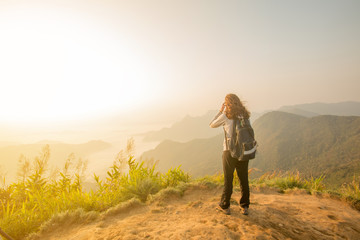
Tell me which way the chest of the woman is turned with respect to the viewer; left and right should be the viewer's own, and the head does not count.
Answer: facing away from the viewer and to the left of the viewer

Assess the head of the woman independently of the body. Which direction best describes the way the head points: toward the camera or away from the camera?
away from the camera
